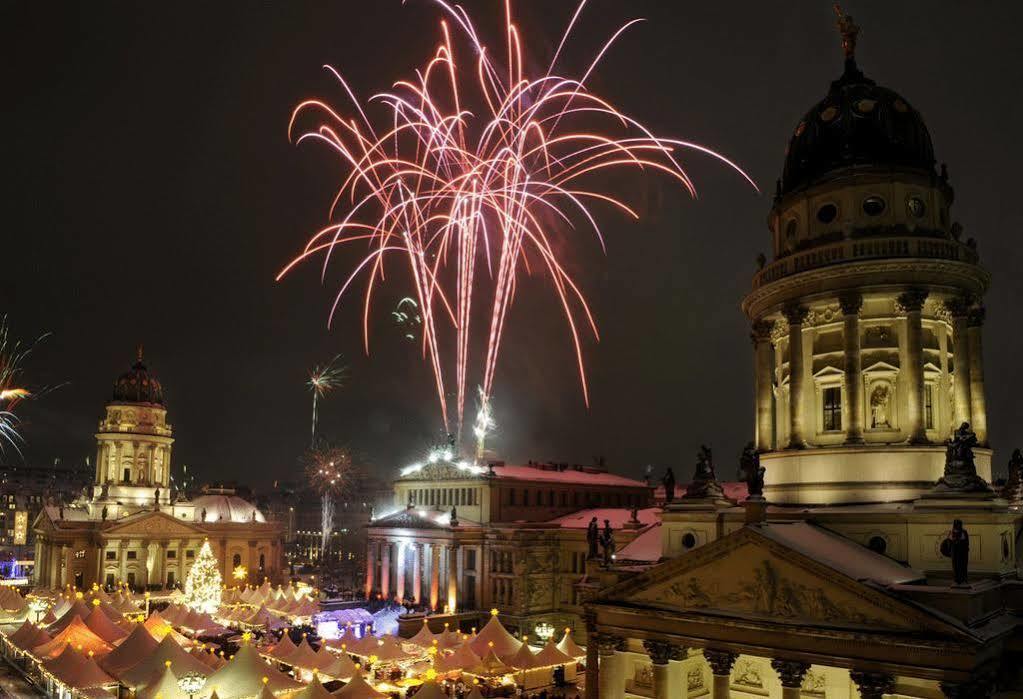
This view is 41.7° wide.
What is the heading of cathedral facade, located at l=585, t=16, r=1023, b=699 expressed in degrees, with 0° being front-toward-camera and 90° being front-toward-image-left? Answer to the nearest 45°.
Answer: approximately 45°
